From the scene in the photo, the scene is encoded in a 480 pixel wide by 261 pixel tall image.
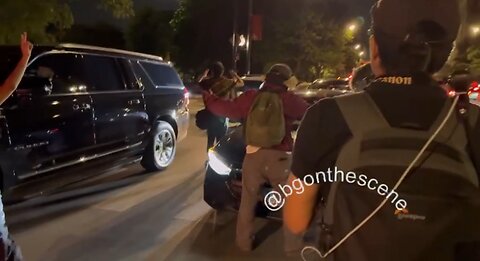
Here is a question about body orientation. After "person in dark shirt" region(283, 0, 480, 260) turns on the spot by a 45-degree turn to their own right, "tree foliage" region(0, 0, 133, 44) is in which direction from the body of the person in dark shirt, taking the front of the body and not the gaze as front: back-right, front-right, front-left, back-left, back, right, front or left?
left

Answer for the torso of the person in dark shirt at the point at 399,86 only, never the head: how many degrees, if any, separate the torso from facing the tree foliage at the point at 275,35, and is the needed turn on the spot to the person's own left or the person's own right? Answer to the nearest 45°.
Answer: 0° — they already face it

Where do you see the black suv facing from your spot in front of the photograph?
facing the viewer and to the left of the viewer

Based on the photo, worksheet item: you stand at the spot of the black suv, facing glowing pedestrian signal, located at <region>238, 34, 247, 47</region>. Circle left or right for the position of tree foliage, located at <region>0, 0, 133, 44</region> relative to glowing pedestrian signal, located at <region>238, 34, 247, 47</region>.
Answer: left

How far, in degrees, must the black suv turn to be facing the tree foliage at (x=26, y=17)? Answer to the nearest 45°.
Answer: approximately 135° to its right

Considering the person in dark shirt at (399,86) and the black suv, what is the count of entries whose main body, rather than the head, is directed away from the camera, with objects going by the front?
1

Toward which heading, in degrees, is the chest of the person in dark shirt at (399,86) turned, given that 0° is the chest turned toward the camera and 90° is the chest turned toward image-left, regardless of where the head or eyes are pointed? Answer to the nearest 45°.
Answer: approximately 180°

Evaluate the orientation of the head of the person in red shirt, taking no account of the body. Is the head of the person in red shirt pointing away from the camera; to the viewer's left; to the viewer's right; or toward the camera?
away from the camera

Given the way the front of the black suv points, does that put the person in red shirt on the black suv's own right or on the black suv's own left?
on the black suv's own left

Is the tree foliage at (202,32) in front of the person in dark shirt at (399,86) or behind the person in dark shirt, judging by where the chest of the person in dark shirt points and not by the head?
in front

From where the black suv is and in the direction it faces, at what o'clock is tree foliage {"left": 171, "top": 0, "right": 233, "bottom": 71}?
The tree foliage is roughly at 5 o'clock from the black suv.
